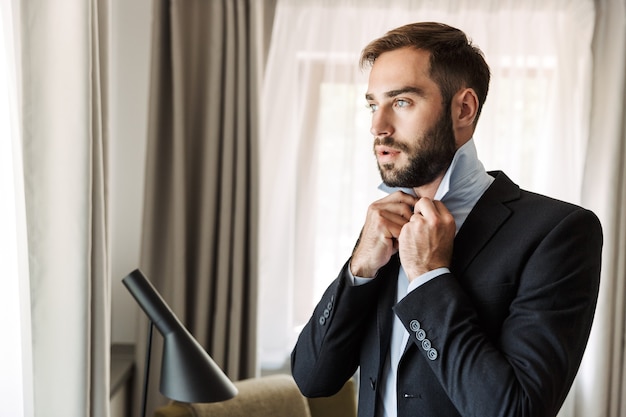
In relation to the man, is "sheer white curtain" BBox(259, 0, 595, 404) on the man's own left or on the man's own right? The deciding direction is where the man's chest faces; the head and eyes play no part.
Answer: on the man's own right

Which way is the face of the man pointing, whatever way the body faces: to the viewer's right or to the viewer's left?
to the viewer's left

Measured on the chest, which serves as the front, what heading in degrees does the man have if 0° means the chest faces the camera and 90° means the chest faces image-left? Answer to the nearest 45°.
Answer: approximately 45°

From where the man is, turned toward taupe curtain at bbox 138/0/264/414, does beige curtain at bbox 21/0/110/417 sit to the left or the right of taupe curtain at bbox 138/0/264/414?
left

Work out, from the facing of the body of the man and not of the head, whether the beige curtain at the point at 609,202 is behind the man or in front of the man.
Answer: behind

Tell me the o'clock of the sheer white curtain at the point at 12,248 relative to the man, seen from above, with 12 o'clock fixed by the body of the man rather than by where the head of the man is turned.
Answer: The sheer white curtain is roughly at 2 o'clock from the man.

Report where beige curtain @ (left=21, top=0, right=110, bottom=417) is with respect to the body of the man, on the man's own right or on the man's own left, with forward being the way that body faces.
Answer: on the man's own right

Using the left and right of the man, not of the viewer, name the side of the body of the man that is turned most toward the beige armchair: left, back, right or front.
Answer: right

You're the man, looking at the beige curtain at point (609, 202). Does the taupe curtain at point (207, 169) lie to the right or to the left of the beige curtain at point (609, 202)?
left

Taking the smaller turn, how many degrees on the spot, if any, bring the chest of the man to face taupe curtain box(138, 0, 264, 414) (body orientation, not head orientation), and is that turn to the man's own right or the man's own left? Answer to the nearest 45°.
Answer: approximately 90° to the man's own right
